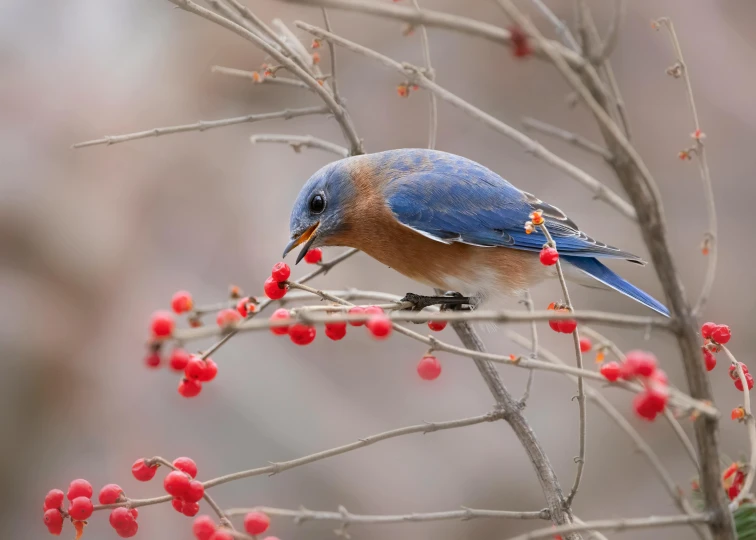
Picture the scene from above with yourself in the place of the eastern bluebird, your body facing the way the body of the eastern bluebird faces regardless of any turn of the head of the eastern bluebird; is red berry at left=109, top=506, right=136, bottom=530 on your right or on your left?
on your left

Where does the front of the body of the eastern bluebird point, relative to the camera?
to the viewer's left

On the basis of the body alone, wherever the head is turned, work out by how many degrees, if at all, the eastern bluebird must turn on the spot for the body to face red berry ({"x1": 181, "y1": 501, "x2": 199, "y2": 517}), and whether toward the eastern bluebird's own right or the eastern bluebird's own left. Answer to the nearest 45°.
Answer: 0° — it already faces it

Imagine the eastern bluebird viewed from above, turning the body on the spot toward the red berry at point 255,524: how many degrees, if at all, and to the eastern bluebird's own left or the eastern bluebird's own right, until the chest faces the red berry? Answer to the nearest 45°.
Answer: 0° — it already faces it

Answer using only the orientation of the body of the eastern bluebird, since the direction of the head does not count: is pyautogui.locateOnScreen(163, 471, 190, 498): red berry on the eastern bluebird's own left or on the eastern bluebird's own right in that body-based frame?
on the eastern bluebird's own left

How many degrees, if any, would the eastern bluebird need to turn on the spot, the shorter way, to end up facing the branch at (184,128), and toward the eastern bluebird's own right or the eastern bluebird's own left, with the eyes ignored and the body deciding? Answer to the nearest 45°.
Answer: approximately 45° to the eastern bluebird's own left

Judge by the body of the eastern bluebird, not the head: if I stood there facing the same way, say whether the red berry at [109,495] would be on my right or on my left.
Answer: on my left
